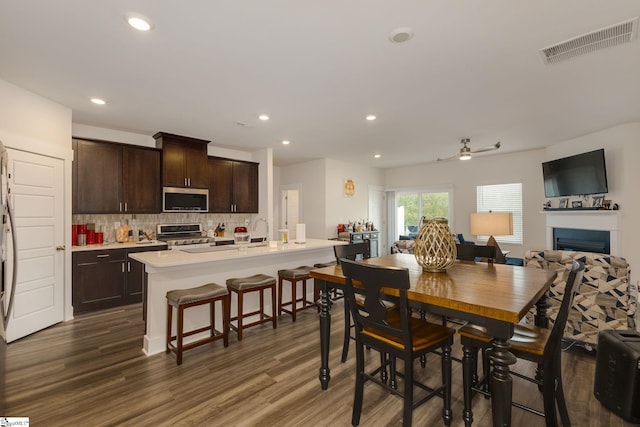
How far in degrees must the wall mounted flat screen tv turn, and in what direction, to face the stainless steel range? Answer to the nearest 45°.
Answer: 0° — it already faces it

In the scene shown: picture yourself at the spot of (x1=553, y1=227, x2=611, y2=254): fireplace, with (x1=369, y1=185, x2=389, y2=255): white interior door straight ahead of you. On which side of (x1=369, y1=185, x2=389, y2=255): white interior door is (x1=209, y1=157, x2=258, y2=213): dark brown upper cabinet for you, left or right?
left

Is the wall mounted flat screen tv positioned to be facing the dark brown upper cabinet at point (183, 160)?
yes

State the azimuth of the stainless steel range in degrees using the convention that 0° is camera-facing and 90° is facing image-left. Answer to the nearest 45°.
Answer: approximately 0°

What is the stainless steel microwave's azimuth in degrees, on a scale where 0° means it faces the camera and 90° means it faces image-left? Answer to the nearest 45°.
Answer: approximately 0°
